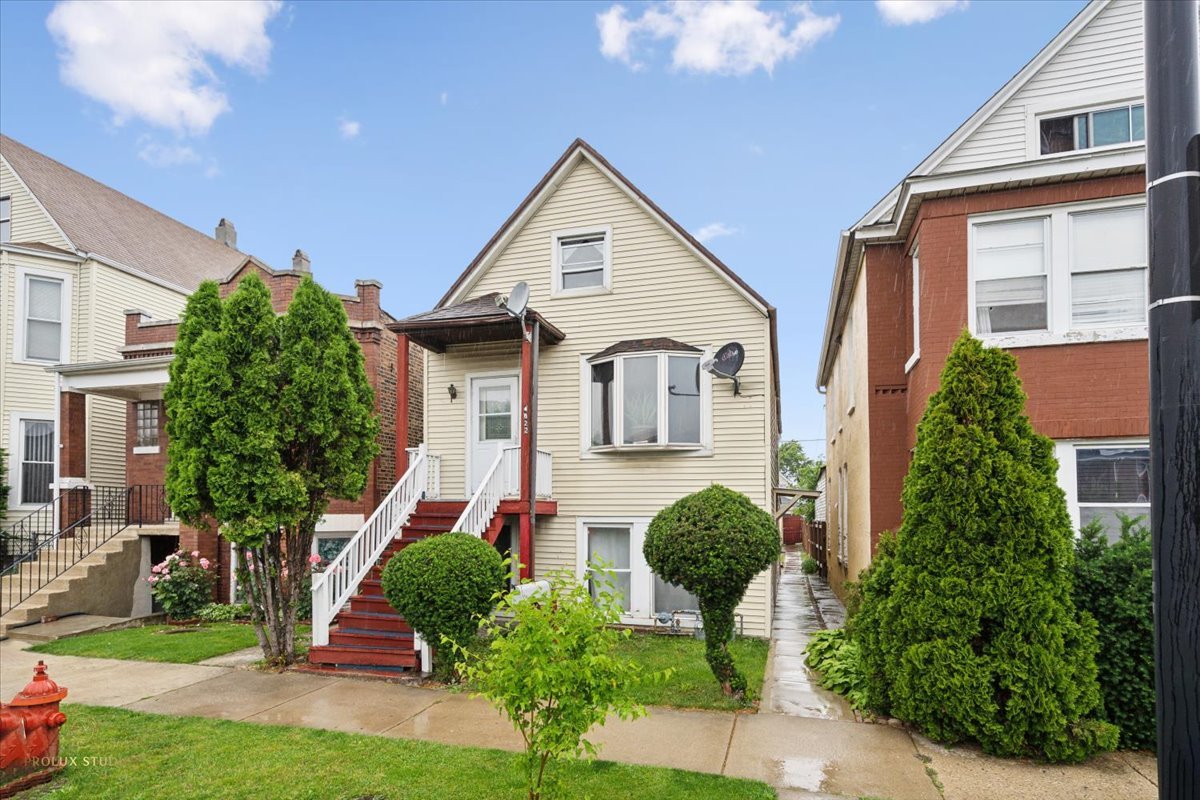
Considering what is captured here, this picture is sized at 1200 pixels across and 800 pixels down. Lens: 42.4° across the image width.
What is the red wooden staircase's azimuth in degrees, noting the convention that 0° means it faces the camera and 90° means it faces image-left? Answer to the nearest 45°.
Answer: approximately 0°

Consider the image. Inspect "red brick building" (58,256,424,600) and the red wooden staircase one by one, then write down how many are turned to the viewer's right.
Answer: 0

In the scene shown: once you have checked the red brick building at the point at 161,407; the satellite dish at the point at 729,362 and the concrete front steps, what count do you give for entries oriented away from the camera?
0

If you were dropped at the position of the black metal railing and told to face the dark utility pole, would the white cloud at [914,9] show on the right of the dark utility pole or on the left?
left

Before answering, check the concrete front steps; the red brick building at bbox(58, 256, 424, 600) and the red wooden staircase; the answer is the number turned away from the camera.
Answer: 0

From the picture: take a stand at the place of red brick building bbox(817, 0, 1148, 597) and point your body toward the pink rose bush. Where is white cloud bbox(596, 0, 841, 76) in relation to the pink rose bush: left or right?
right

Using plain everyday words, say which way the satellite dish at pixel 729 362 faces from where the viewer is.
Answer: facing the viewer and to the left of the viewer

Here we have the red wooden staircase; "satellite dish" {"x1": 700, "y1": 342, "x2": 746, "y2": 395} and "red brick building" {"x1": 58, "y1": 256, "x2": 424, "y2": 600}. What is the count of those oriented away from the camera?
0
